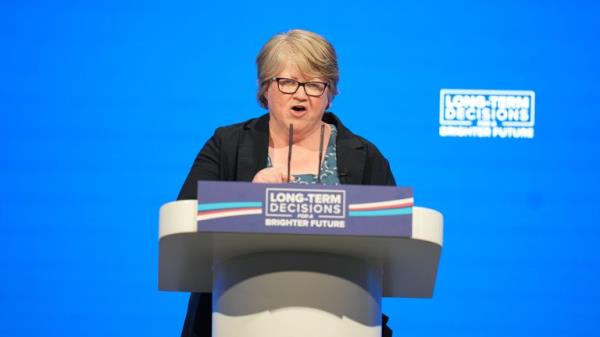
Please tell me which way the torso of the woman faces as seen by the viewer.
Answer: toward the camera

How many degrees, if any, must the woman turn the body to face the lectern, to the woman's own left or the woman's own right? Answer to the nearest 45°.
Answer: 0° — they already face it
